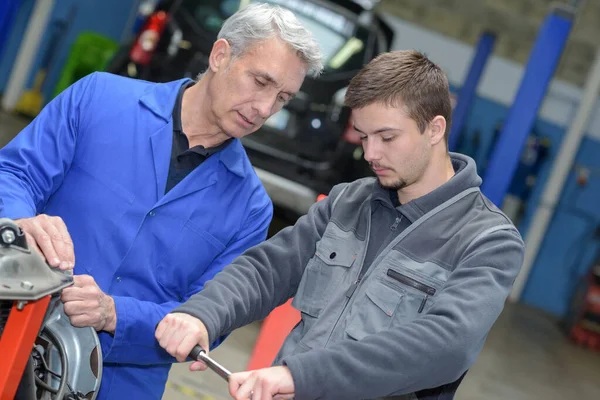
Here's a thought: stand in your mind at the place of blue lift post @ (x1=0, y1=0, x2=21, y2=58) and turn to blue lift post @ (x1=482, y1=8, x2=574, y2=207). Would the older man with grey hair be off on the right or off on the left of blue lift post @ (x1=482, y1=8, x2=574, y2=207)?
right

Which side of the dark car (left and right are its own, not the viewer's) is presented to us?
back

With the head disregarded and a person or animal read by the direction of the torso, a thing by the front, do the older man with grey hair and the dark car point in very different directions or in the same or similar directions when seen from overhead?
very different directions

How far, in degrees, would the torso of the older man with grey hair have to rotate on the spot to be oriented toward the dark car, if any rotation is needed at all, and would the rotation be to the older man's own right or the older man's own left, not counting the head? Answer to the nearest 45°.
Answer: approximately 180°

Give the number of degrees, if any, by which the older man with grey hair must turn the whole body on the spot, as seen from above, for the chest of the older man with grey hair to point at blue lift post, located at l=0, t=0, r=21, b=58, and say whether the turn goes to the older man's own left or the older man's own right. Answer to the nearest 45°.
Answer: approximately 180°

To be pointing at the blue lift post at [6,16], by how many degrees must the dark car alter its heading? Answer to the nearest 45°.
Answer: approximately 45° to its left

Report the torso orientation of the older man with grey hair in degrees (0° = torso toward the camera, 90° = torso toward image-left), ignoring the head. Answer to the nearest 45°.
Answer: approximately 0°
